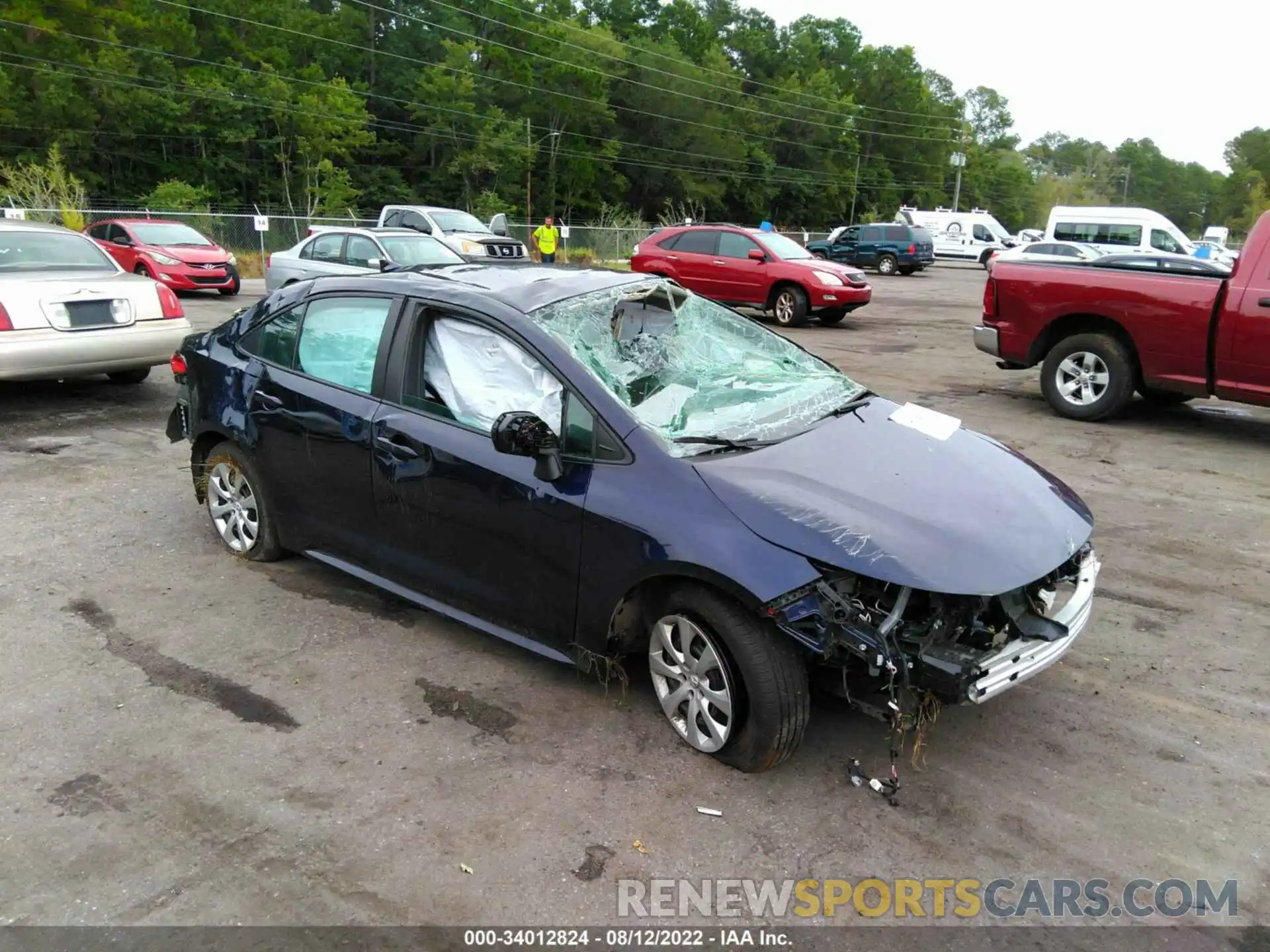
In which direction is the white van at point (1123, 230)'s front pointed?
to the viewer's right

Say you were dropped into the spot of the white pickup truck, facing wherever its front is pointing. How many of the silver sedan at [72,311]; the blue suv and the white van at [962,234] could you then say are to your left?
2

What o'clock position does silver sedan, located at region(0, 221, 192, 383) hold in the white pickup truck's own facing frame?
The silver sedan is roughly at 2 o'clock from the white pickup truck.

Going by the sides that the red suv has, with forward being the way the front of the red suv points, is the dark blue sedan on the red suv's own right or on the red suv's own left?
on the red suv's own right

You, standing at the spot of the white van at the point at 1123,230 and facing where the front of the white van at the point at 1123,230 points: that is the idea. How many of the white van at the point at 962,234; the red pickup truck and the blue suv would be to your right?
1

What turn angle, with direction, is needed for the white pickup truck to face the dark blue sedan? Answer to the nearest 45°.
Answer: approximately 45° to its right

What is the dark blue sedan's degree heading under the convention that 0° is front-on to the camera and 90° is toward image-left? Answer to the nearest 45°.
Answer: approximately 315°

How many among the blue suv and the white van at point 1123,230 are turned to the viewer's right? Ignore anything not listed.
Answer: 1

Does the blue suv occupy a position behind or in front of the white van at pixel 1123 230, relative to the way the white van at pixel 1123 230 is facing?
behind

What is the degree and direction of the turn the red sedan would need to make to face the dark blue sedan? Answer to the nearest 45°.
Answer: approximately 45° to its right

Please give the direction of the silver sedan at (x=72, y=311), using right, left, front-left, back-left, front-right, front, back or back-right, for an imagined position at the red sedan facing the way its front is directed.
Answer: front-right

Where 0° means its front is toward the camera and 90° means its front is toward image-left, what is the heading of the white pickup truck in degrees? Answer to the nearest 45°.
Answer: approximately 315°
